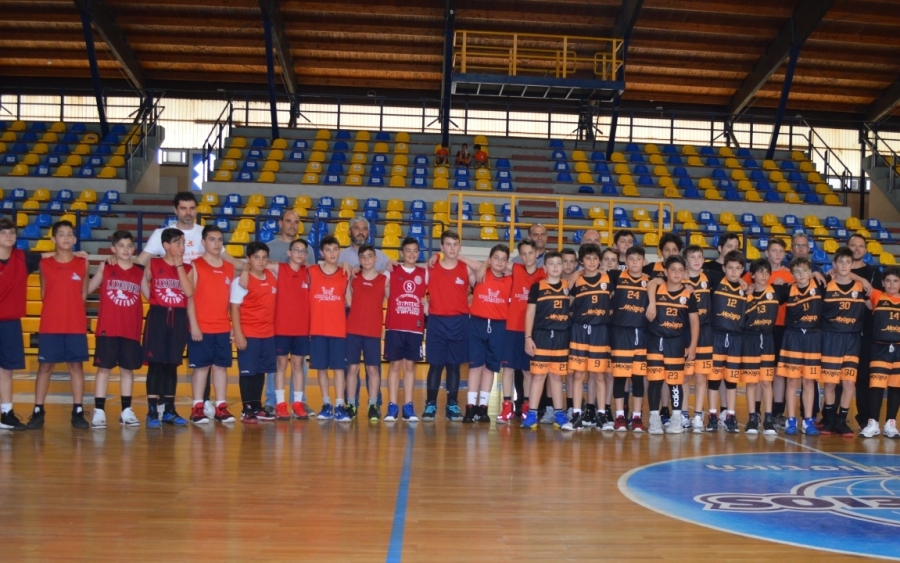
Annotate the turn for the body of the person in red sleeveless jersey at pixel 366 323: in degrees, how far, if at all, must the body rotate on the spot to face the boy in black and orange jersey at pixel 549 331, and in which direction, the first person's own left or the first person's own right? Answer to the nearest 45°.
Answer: approximately 90° to the first person's own left

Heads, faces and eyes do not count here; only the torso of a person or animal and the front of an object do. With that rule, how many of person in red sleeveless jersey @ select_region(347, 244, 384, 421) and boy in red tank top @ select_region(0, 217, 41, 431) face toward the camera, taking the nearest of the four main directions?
2

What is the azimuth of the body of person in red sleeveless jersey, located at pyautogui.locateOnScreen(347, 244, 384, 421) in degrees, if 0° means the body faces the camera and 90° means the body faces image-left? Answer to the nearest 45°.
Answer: approximately 0°

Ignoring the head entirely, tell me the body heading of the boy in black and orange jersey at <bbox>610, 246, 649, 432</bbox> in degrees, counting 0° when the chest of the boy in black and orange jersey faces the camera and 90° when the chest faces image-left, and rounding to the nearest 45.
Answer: approximately 0°

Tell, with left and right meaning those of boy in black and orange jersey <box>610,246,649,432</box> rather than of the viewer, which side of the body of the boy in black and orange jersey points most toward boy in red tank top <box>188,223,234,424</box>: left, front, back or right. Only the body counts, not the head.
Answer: right

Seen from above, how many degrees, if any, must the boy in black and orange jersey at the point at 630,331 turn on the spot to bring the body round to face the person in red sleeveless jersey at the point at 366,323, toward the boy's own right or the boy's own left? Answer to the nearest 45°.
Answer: approximately 90° to the boy's own right

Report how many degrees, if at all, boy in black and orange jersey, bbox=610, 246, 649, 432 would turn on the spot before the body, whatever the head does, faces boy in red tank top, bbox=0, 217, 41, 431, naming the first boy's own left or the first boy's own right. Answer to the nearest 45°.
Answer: approximately 90° to the first boy's own right

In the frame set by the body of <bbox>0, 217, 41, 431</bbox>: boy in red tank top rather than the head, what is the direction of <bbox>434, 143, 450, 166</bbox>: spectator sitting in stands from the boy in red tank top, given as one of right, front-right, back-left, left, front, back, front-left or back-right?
back-left

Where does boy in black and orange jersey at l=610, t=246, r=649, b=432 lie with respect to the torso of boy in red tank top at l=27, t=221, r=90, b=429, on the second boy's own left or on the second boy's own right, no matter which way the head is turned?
on the second boy's own left
